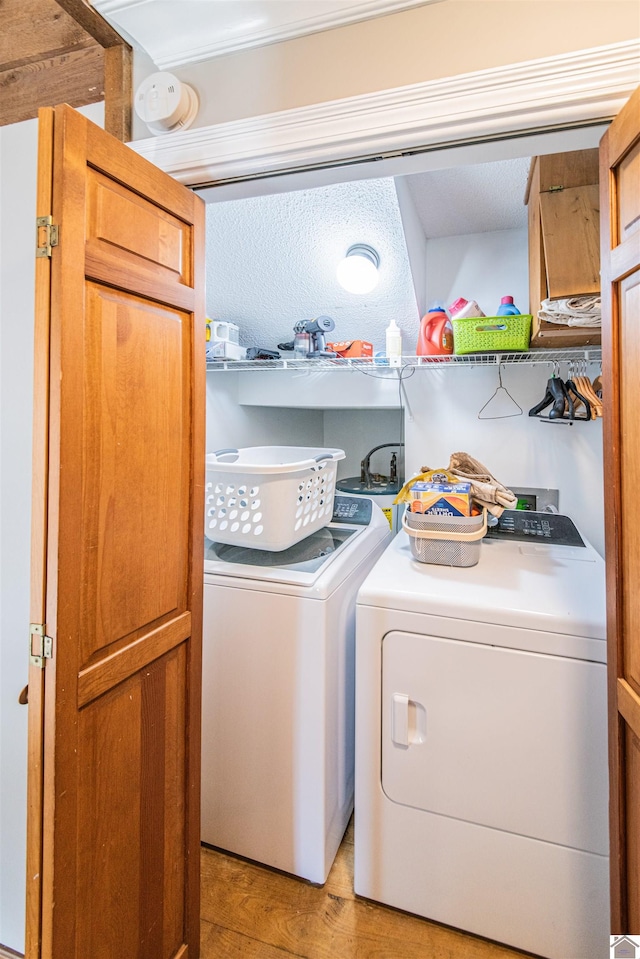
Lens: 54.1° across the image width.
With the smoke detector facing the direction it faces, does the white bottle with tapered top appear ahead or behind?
behind

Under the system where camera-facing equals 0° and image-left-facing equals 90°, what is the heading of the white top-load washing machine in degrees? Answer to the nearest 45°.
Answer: approximately 45°

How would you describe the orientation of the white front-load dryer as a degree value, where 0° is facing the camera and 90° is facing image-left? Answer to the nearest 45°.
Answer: approximately 45°

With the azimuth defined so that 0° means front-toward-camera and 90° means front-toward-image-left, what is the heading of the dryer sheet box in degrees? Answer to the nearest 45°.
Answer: approximately 0°

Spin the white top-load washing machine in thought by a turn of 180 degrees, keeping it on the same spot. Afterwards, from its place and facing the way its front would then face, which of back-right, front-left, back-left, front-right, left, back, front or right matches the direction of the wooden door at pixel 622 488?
right
